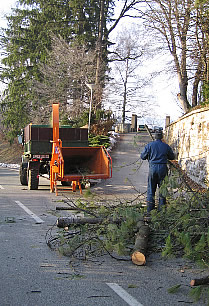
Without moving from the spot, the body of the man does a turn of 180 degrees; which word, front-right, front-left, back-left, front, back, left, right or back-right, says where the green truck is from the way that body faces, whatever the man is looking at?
back-right

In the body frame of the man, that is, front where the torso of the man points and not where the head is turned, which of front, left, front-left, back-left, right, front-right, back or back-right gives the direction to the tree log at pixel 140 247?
back

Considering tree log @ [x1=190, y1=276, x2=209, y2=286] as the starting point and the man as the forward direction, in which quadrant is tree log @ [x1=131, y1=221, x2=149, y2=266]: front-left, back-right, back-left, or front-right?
front-left

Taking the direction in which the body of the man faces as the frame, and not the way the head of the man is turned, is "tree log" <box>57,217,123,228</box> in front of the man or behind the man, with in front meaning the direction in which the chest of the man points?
behind

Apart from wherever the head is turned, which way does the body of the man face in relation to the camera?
away from the camera
